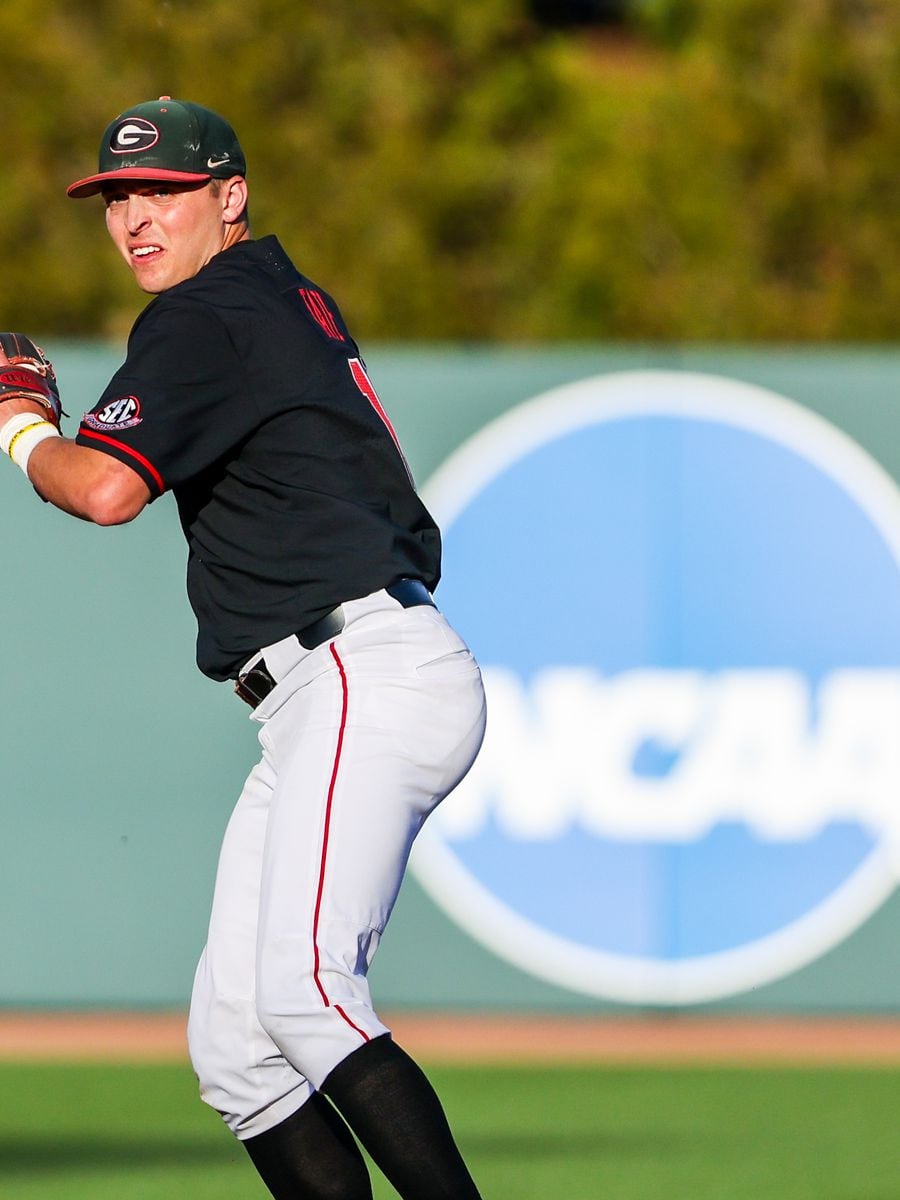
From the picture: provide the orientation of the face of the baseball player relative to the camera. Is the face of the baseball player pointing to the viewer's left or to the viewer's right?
to the viewer's left

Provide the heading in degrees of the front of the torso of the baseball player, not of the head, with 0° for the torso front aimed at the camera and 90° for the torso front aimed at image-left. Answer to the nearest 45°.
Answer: approximately 90°
